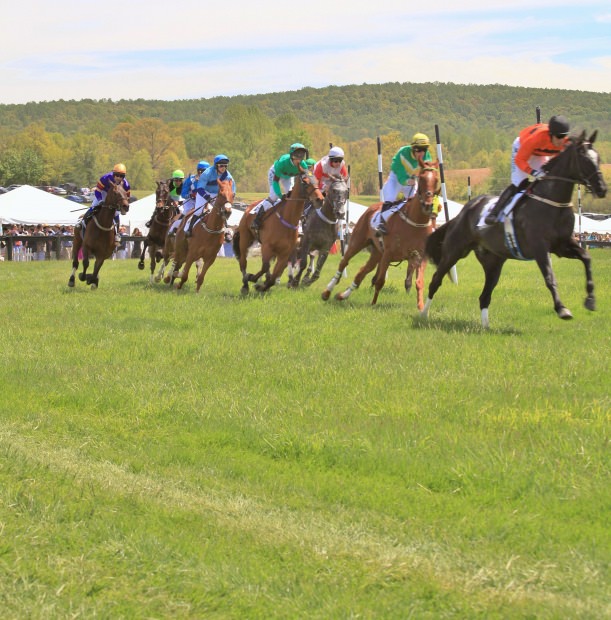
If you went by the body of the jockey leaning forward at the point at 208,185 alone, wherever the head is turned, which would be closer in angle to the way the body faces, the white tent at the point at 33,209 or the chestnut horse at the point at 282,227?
the chestnut horse

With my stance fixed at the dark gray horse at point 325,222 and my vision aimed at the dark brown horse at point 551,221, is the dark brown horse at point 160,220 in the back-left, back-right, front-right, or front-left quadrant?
back-right

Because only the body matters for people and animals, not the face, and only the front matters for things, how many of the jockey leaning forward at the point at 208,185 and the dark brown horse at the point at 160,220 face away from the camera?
0

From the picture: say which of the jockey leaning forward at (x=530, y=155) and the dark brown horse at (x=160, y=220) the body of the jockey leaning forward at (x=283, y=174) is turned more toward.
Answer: the jockey leaning forward

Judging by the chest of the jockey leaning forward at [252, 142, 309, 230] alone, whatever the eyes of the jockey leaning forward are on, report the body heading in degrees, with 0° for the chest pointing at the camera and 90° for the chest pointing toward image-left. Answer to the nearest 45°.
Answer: approximately 315°

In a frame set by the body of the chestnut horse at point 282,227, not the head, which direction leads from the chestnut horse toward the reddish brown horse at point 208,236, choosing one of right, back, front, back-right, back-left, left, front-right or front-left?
back

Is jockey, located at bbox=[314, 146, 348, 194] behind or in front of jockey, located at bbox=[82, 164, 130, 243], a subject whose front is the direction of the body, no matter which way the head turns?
in front

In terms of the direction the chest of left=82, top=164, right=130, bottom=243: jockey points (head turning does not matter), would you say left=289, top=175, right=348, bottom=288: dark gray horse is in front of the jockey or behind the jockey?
in front

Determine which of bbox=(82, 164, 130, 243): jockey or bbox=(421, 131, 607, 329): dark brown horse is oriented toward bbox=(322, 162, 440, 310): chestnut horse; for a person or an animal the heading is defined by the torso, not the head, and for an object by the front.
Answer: the jockey

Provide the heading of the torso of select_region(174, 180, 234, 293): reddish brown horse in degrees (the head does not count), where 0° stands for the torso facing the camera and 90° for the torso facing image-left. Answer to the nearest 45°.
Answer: approximately 315°

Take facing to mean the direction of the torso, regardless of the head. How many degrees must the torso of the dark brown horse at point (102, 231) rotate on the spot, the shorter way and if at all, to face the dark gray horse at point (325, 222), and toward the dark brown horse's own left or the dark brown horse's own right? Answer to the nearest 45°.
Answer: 0° — it already faces it
